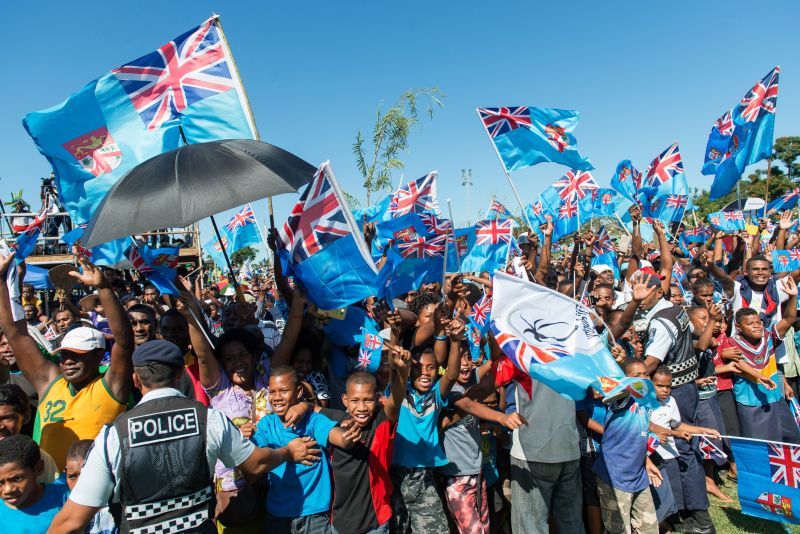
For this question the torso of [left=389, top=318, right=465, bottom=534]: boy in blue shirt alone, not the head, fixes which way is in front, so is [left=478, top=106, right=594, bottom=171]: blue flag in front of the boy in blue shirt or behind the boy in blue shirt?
behind

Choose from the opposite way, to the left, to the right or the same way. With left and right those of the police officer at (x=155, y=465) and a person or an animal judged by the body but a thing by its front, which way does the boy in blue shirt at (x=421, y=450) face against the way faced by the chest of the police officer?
the opposite way

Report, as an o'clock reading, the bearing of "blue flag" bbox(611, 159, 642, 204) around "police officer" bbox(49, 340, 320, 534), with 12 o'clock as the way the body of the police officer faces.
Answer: The blue flag is roughly at 2 o'clock from the police officer.

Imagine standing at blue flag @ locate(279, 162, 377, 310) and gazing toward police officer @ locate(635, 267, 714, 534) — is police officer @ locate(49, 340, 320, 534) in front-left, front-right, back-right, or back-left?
back-right

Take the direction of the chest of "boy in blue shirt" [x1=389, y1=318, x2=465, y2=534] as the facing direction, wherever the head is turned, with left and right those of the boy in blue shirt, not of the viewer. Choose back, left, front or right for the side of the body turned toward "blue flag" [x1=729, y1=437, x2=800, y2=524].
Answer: left

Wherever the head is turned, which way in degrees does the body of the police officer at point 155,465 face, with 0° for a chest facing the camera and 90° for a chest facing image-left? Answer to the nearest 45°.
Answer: approximately 180°
